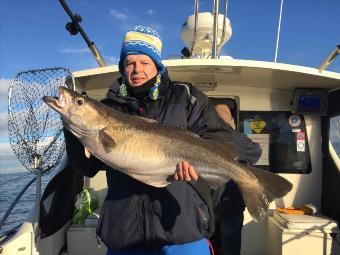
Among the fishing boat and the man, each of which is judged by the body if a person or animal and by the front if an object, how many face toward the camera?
1

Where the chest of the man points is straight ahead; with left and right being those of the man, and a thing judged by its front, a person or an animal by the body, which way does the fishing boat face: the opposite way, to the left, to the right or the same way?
the opposite way

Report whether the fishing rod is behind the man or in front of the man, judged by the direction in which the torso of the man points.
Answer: behind

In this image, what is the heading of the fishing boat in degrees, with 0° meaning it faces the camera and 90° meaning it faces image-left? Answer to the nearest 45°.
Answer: approximately 180°
